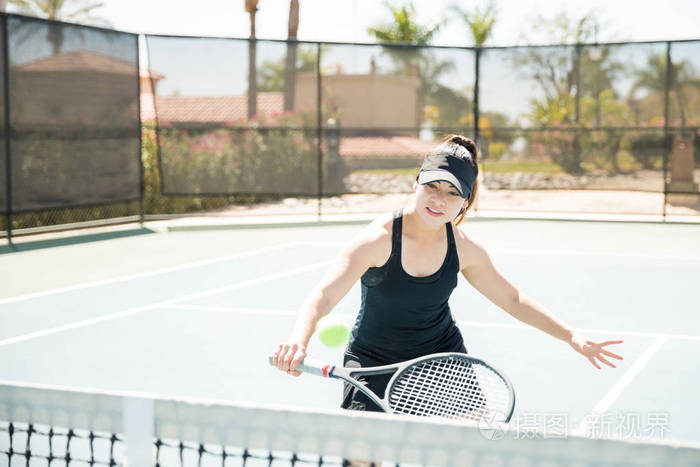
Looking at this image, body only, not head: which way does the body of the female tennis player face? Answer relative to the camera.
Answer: toward the camera

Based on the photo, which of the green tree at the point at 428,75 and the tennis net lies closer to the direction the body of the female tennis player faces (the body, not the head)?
the tennis net

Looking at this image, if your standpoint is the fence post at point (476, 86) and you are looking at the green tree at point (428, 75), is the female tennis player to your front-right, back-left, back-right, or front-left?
back-left

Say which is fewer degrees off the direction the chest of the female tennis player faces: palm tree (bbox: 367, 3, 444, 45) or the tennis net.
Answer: the tennis net

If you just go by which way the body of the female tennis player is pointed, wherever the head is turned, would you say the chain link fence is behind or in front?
behind

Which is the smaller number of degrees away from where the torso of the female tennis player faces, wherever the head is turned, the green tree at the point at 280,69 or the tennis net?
the tennis net

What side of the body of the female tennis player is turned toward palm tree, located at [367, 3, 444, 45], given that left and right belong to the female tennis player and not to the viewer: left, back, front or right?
back

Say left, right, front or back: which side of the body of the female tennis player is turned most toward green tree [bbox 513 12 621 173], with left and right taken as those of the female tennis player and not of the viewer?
back

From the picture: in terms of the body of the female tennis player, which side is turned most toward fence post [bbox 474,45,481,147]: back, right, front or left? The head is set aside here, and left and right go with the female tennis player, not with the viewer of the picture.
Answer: back

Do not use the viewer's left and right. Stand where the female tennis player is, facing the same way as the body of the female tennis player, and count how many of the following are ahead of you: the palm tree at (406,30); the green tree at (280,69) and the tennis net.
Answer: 1

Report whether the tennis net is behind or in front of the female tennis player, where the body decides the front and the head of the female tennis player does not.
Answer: in front
